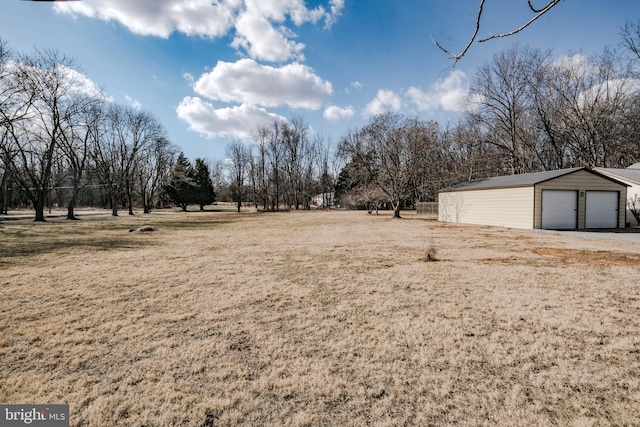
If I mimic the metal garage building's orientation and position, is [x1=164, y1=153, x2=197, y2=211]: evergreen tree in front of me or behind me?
behind

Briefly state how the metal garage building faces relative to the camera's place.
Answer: facing the viewer and to the right of the viewer

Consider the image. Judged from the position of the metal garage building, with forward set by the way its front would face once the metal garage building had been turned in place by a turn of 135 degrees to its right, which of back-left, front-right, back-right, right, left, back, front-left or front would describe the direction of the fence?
front-right
